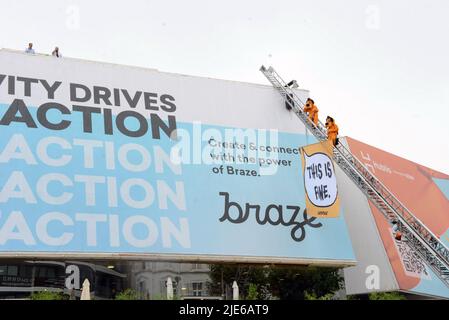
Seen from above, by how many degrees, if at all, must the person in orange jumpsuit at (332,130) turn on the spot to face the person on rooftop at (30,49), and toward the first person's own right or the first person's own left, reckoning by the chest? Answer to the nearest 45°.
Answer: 0° — they already face them

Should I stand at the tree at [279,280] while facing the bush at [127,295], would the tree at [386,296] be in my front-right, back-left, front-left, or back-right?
back-left

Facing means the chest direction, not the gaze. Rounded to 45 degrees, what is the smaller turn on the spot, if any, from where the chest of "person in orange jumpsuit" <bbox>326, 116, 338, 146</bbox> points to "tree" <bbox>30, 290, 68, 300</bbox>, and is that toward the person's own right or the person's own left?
0° — they already face it

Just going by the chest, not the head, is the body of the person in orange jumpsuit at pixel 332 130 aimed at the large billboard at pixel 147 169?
yes

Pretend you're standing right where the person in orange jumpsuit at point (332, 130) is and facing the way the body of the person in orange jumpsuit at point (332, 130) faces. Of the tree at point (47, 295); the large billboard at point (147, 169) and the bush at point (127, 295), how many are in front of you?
3
